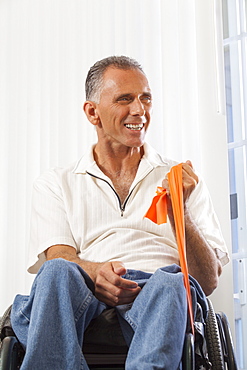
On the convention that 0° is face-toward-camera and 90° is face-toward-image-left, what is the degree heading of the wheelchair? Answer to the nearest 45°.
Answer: approximately 0°

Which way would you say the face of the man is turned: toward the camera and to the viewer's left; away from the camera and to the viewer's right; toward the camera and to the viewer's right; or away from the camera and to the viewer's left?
toward the camera and to the viewer's right

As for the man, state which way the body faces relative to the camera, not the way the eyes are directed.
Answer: toward the camera
